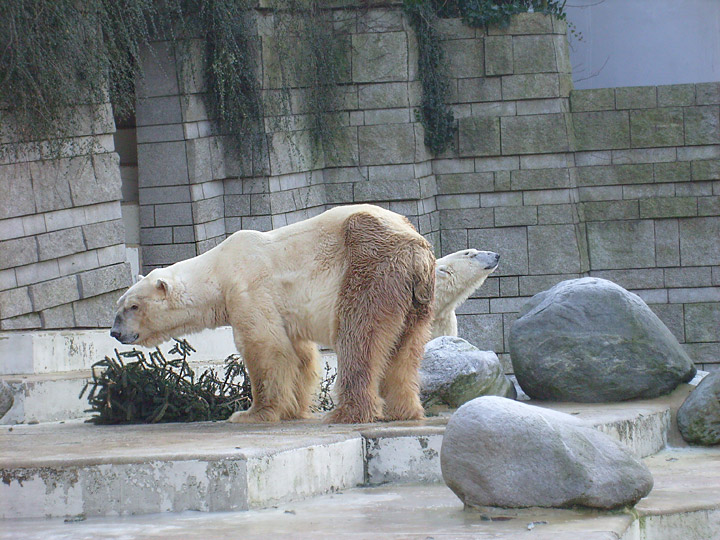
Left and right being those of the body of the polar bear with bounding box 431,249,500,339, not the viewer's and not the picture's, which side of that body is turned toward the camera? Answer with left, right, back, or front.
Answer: right

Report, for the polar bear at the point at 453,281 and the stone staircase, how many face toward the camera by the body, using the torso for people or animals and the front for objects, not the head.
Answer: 1

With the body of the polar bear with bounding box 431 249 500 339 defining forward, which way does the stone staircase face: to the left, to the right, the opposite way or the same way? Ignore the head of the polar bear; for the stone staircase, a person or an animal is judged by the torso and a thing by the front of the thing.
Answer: to the right

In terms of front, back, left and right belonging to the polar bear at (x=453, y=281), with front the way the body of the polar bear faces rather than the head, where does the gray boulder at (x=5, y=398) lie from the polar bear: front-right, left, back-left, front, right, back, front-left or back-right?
back-right

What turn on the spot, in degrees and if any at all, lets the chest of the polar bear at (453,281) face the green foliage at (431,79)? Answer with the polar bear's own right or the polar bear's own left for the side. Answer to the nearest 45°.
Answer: approximately 90° to the polar bear's own left

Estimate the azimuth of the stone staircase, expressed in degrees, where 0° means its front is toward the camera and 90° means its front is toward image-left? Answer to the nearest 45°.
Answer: approximately 0°

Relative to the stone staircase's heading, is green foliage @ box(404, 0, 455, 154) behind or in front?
behind
